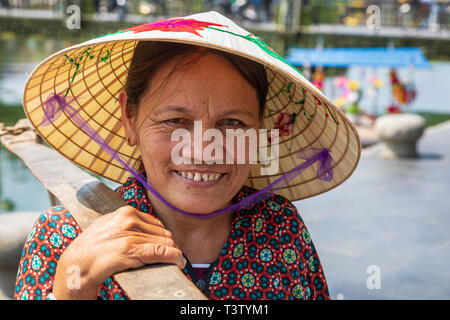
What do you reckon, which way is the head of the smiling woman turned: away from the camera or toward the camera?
toward the camera

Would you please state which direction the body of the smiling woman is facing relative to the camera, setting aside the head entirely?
toward the camera
